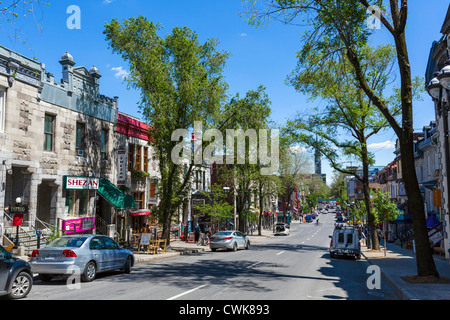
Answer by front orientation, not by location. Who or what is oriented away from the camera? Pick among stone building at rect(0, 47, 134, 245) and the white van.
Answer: the white van

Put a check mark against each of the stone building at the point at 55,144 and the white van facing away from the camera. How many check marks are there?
1

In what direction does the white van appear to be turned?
away from the camera

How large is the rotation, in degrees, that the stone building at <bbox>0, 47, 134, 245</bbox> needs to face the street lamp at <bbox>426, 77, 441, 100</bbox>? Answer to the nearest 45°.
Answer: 0° — it already faces it

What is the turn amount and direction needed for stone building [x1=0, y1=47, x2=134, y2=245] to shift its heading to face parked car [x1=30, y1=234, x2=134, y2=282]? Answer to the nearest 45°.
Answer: approximately 45° to its right

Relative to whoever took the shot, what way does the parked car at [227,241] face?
facing away from the viewer and to the right of the viewer

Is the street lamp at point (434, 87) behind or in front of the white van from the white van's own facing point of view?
behind

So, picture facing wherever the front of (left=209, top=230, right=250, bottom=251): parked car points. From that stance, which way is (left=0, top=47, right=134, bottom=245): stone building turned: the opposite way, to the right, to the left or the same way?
to the right

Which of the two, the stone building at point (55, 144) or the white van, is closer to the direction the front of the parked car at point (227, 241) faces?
the white van

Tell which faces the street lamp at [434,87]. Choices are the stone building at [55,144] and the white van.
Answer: the stone building

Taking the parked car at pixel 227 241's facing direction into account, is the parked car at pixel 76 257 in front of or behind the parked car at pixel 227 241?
behind

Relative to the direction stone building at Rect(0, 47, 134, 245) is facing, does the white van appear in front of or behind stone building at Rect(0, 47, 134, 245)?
in front

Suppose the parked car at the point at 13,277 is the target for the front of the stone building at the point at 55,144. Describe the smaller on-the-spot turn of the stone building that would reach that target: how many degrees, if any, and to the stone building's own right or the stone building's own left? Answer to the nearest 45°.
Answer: approximately 45° to the stone building's own right

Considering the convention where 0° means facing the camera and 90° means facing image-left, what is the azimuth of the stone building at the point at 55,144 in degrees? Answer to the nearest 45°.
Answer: approximately 315°
